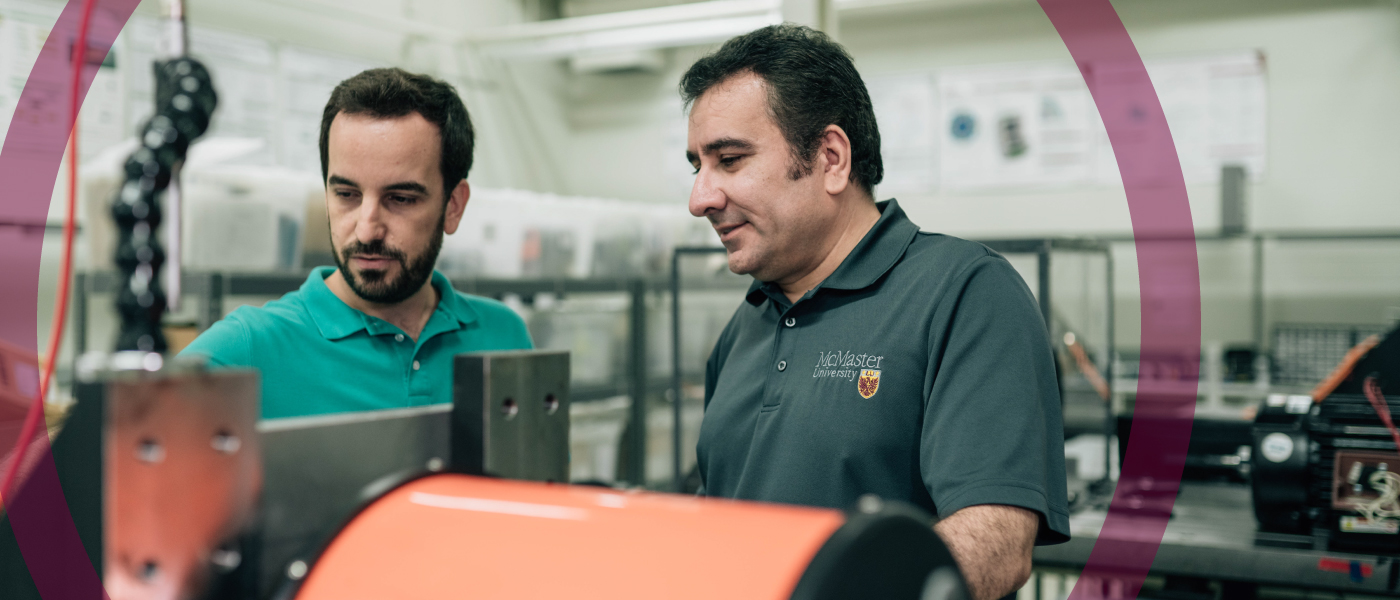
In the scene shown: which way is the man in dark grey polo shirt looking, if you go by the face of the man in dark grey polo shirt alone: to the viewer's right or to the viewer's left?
to the viewer's left

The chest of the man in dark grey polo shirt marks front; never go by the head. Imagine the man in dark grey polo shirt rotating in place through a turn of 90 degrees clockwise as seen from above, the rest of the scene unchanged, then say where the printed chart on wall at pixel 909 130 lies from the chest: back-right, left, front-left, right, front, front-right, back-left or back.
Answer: front-right

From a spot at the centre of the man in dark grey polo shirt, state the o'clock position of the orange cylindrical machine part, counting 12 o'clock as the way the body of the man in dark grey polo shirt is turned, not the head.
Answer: The orange cylindrical machine part is roughly at 11 o'clock from the man in dark grey polo shirt.

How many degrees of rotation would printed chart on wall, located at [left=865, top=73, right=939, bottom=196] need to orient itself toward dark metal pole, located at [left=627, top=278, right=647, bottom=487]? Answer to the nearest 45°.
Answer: approximately 45° to its right

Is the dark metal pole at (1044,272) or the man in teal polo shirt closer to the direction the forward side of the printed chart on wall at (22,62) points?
the man in teal polo shirt

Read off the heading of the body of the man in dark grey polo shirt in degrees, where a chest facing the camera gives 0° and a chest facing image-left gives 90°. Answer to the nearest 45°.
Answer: approximately 45°

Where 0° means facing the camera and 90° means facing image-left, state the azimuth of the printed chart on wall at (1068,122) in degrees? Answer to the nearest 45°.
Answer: approximately 0°

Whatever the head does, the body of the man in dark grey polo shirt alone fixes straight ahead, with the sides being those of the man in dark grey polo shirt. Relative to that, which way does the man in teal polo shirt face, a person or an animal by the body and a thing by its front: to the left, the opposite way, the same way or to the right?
to the left

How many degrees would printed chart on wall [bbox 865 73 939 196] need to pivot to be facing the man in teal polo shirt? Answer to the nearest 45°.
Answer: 0° — it already faces them
